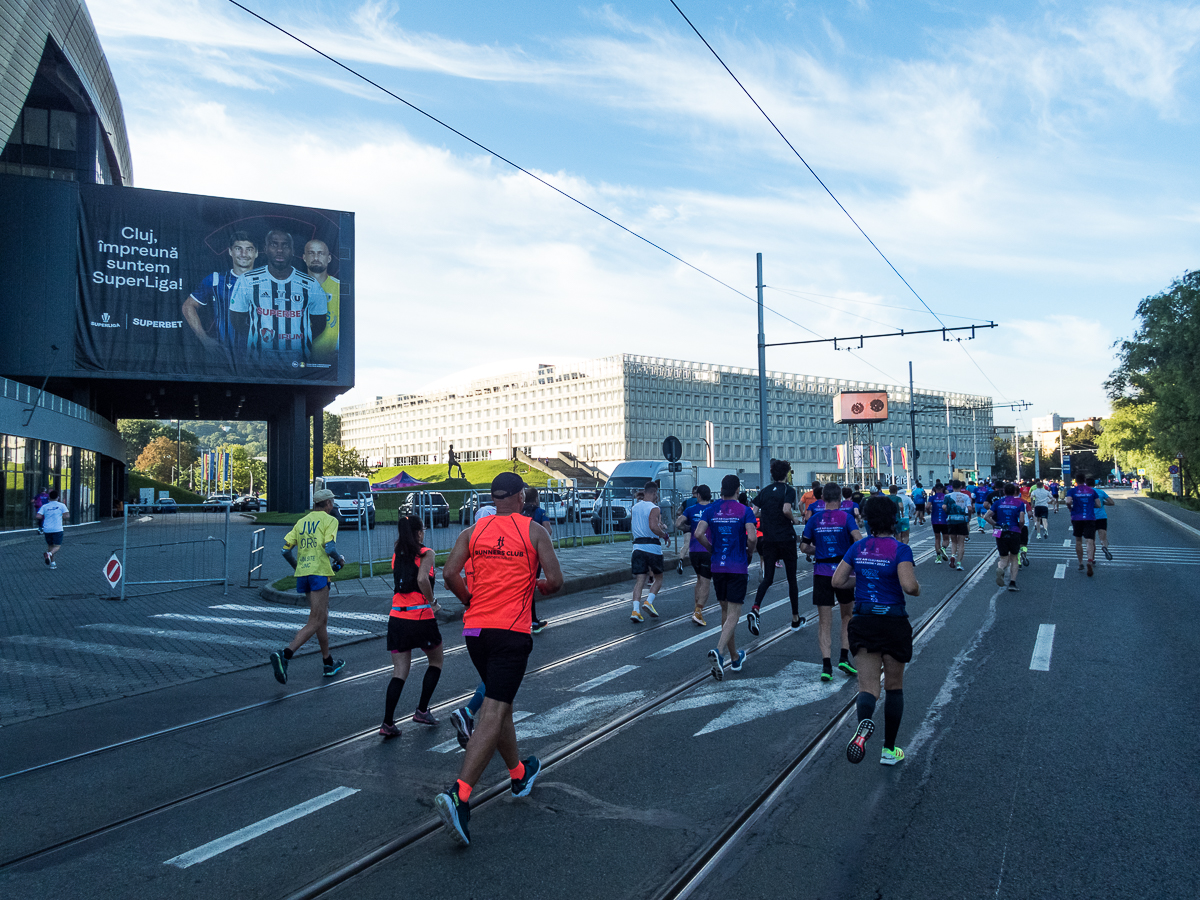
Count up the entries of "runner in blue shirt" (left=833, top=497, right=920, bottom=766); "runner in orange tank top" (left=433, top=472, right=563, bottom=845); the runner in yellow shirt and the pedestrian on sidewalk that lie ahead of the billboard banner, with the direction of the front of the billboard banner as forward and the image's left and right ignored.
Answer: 4

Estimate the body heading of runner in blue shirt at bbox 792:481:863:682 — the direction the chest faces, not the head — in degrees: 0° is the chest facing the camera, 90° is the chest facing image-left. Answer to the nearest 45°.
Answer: approximately 180°

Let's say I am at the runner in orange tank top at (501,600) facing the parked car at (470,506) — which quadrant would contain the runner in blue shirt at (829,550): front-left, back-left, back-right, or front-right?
front-right

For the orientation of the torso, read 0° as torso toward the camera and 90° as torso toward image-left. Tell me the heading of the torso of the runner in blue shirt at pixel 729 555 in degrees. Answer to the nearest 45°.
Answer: approximately 180°

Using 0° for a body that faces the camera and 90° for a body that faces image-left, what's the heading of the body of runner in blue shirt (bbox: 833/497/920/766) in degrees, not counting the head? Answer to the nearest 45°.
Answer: approximately 180°

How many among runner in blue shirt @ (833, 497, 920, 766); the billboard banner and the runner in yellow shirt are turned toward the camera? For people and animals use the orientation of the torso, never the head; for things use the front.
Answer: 1

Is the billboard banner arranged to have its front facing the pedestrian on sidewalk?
yes

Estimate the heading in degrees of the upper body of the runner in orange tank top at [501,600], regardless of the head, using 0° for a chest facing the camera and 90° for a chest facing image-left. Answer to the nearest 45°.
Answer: approximately 225°

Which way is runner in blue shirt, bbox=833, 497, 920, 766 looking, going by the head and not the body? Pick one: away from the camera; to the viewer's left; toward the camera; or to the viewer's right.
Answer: away from the camera

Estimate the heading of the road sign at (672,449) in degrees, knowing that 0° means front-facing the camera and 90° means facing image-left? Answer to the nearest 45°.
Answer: approximately 180°

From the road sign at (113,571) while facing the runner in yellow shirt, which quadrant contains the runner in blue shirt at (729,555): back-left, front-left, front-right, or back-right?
front-left

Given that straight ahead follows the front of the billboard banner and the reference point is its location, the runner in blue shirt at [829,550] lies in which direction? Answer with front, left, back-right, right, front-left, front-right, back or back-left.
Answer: front

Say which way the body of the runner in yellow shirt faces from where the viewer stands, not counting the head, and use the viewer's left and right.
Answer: facing away from the viewer and to the right of the viewer
